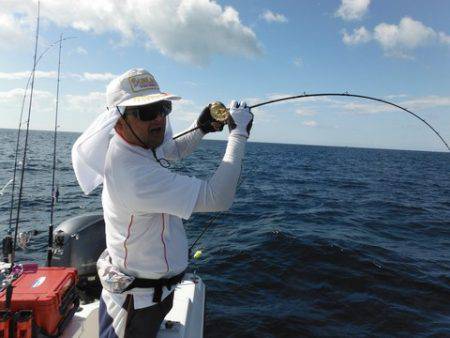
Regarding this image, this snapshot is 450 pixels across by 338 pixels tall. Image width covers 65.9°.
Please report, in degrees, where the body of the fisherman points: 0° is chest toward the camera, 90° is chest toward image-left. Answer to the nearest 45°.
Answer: approximately 270°

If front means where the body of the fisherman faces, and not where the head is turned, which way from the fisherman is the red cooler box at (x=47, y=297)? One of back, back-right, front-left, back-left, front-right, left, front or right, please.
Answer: back-left

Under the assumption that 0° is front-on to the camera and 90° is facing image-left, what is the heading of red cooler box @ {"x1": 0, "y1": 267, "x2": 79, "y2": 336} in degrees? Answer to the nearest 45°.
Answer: approximately 315°
